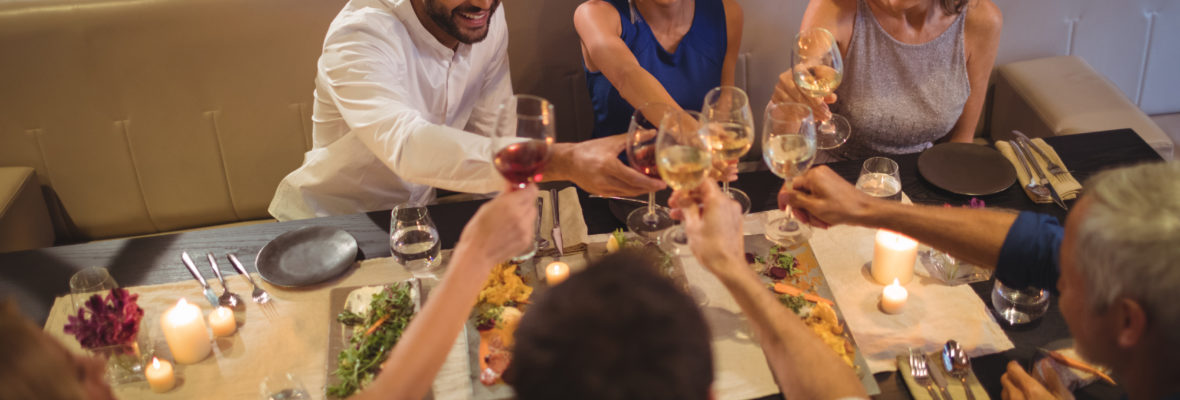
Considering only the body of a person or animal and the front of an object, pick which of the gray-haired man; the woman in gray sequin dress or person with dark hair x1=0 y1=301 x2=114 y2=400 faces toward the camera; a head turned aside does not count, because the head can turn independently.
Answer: the woman in gray sequin dress

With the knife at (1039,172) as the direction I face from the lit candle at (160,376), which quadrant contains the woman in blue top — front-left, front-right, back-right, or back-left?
front-left

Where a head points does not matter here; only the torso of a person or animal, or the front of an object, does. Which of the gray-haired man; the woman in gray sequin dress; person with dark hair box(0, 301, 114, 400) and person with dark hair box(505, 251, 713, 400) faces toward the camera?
the woman in gray sequin dress

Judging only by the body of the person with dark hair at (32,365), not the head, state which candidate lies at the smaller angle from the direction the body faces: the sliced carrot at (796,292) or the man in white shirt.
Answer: the man in white shirt

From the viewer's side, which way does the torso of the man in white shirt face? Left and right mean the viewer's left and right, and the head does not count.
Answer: facing the viewer and to the right of the viewer

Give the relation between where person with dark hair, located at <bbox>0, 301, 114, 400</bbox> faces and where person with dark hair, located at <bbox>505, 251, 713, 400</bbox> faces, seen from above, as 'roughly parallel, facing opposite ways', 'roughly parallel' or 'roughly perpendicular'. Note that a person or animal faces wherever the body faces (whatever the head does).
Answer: roughly parallel

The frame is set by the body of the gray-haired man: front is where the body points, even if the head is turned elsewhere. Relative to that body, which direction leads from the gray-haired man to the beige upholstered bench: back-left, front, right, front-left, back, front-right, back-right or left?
front-right

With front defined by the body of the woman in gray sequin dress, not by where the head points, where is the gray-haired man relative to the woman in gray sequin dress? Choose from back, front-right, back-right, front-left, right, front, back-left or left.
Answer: front

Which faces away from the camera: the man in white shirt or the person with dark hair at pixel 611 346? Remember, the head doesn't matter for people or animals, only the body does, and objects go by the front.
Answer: the person with dark hair

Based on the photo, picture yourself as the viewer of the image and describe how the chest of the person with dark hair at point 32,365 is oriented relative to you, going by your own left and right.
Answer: facing away from the viewer and to the right of the viewer

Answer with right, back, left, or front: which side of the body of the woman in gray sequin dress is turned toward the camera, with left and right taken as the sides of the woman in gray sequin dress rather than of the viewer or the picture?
front

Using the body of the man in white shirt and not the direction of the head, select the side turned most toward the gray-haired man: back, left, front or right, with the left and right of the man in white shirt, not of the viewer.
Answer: front

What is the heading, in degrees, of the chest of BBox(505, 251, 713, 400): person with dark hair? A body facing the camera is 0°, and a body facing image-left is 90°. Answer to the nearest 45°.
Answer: approximately 180°

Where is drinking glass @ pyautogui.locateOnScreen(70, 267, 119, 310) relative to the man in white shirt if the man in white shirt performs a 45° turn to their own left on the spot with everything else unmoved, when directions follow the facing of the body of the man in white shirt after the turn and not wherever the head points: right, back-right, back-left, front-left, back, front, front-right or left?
back-right

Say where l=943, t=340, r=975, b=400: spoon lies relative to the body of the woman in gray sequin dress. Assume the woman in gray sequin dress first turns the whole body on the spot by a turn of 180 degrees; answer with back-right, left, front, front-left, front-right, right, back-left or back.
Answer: back

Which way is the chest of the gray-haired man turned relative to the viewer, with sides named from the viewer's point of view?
facing away from the viewer and to the left of the viewer

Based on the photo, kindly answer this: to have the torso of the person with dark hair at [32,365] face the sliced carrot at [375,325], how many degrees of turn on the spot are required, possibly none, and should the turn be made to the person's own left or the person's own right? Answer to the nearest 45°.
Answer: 0° — they already face it

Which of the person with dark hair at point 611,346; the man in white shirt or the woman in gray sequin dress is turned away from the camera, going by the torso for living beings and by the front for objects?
the person with dark hair

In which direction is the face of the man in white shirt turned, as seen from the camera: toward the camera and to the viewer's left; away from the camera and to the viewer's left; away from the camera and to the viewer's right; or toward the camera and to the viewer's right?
toward the camera and to the viewer's right
